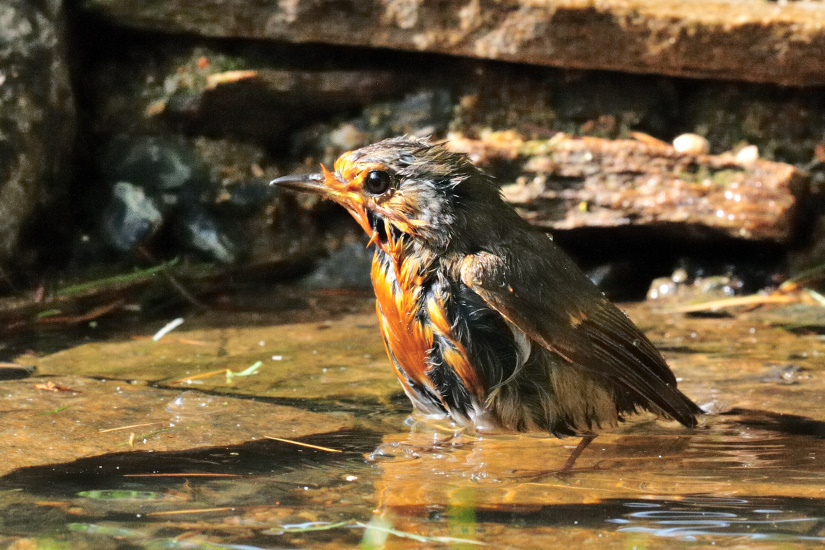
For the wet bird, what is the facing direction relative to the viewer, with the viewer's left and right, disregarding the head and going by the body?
facing to the left of the viewer

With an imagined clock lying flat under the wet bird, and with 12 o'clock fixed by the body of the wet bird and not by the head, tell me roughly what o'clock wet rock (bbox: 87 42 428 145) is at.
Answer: The wet rock is roughly at 2 o'clock from the wet bird.

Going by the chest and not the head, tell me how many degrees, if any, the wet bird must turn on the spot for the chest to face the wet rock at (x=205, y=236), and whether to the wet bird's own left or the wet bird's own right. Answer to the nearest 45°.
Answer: approximately 45° to the wet bird's own right

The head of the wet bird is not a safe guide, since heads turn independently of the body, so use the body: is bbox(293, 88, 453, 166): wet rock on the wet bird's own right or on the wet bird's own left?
on the wet bird's own right

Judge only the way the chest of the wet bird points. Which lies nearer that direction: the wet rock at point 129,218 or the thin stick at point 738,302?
the wet rock

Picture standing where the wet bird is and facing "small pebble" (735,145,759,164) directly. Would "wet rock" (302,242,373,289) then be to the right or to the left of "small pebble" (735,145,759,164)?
left

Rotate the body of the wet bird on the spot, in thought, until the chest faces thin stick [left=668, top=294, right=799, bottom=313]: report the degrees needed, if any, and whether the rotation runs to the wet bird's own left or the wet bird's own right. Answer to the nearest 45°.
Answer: approximately 135° to the wet bird's own right

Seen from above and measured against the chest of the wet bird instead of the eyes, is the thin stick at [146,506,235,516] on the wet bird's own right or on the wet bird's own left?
on the wet bird's own left

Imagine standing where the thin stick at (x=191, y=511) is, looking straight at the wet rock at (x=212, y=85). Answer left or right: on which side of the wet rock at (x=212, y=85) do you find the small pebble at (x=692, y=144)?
right
